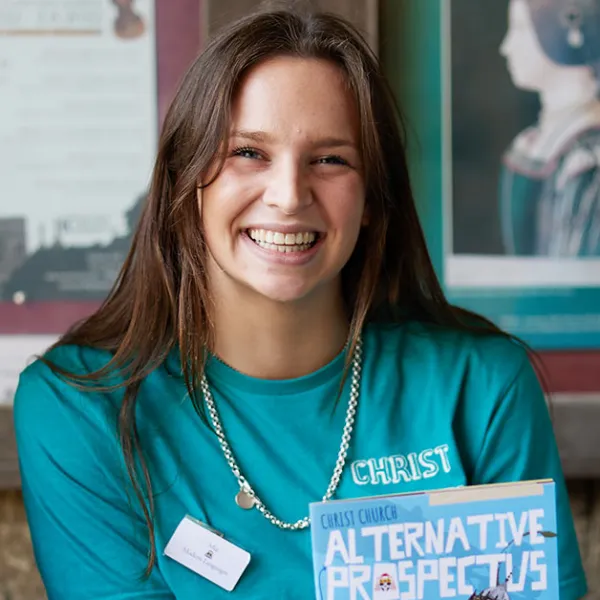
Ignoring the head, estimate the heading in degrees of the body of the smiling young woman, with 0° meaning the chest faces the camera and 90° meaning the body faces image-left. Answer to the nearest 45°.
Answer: approximately 0°

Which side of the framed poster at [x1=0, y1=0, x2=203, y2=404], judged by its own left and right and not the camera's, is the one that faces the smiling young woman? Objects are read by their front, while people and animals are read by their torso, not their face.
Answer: front

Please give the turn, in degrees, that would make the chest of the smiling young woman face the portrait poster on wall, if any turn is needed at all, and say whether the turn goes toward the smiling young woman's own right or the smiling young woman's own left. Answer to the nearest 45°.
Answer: approximately 135° to the smiling young woman's own left

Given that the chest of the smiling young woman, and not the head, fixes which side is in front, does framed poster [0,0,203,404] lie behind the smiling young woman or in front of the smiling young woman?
behind
